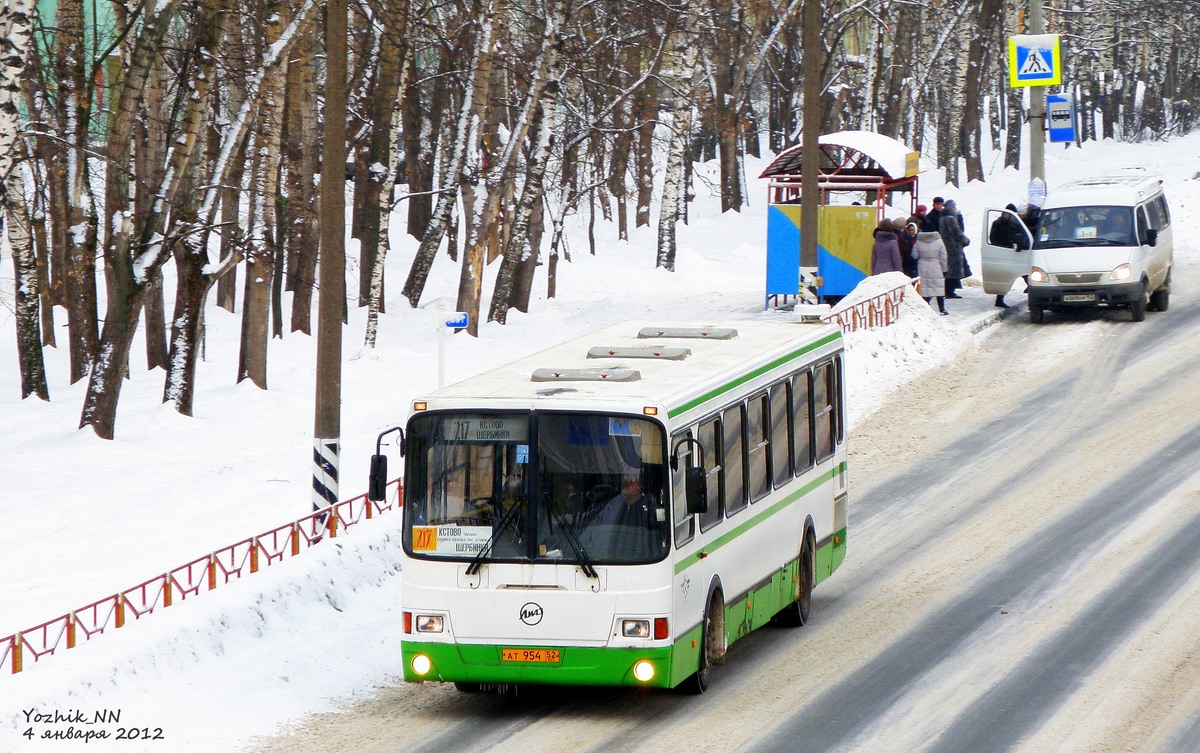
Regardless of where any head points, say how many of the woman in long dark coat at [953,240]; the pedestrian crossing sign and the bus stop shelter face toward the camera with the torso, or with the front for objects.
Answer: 1

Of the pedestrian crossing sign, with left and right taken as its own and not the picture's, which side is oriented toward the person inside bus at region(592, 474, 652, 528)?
front

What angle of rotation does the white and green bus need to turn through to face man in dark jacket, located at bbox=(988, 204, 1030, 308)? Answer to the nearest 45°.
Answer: approximately 135° to its right

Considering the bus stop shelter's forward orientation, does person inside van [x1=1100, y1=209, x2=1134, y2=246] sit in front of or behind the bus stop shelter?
in front

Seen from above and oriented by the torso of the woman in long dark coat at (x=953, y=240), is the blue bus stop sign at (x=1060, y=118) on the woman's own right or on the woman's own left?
on the woman's own left

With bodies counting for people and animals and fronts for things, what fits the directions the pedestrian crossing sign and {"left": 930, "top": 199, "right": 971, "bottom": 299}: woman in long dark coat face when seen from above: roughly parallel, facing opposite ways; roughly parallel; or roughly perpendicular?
roughly perpendicular

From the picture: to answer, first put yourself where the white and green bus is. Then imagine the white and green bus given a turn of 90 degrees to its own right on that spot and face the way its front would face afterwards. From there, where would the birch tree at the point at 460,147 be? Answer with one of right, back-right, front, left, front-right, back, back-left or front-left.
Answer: front-right

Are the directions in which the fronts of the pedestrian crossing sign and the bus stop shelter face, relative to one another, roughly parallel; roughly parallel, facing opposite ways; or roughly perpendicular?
roughly perpendicular

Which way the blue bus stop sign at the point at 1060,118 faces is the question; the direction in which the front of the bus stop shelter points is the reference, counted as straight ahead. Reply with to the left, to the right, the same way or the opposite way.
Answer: to the right

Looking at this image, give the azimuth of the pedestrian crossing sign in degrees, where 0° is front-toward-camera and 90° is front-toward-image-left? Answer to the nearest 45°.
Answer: approximately 0°

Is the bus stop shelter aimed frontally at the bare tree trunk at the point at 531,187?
no

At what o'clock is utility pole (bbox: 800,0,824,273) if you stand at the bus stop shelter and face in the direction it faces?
The utility pole is roughly at 3 o'clock from the bus stop shelter.

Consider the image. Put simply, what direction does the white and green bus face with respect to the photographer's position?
facing the viewer and to the left of the viewer

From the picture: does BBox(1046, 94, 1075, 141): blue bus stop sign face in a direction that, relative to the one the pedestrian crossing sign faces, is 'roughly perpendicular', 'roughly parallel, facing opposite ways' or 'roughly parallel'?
roughly parallel

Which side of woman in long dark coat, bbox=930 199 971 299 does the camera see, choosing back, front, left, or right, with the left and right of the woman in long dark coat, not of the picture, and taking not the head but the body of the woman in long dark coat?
right

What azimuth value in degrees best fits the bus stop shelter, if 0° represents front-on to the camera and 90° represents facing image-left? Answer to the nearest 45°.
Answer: approximately 270°

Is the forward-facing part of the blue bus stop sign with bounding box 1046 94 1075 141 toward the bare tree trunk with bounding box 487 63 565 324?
no

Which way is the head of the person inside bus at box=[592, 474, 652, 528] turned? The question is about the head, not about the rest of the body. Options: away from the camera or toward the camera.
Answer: toward the camera

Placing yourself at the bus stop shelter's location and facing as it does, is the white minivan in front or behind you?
in front
